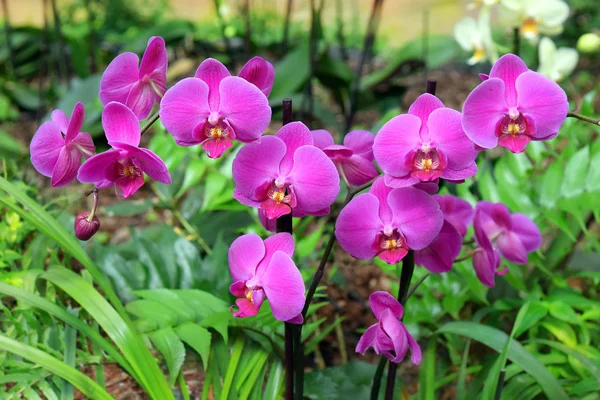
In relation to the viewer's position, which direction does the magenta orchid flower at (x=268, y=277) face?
facing the viewer and to the left of the viewer

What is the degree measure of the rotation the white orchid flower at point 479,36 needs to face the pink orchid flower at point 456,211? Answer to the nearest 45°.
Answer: approximately 45° to its left

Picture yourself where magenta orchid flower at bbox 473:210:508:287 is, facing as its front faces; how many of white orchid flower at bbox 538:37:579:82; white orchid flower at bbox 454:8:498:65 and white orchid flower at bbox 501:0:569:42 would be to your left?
3

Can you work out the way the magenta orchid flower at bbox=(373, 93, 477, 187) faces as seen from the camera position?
facing the viewer

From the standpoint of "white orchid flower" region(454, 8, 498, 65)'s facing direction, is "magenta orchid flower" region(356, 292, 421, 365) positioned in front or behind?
in front

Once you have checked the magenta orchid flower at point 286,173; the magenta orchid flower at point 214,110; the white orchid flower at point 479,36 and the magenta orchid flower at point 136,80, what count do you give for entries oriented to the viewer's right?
0

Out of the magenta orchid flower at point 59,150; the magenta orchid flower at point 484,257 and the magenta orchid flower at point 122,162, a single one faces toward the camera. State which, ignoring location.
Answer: the magenta orchid flower at point 122,162

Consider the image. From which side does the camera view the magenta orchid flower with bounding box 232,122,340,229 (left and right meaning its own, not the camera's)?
front

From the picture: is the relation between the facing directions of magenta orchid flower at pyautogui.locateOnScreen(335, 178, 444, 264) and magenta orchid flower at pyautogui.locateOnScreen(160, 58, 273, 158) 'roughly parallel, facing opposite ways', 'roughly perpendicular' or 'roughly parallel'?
roughly parallel

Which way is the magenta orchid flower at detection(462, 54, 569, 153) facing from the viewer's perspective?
toward the camera

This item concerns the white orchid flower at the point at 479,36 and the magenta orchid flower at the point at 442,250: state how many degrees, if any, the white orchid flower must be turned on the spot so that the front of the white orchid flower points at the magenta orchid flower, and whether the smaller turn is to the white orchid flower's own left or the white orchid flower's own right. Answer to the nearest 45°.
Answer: approximately 45° to the white orchid flower's own left
